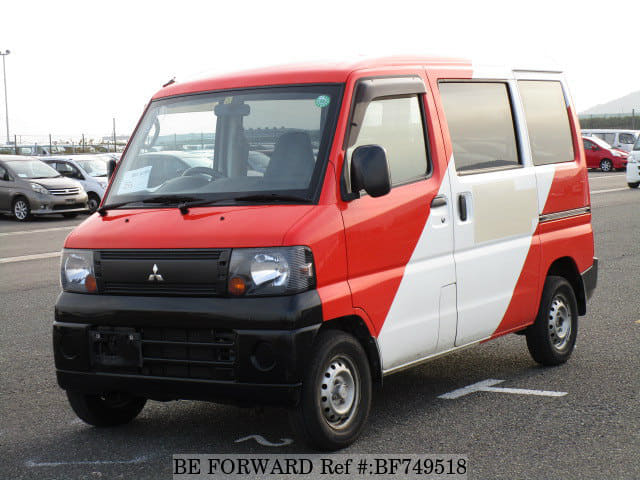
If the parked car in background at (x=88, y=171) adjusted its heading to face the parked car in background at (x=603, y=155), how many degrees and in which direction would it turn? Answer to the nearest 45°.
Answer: approximately 90° to its left

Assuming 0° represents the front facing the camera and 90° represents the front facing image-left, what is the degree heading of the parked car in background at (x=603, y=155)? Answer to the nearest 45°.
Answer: approximately 315°

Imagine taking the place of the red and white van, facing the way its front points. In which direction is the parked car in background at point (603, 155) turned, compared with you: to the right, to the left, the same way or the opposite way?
to the left

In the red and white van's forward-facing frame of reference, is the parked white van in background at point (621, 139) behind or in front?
behind

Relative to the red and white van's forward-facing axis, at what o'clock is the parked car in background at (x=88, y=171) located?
The parked car in background is roughly at 4 o'clock from the red and white van.

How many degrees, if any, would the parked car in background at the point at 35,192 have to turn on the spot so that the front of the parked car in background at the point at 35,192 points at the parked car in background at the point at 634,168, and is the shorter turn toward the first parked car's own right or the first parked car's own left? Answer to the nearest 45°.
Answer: approximately 45° to the first parked car's own left

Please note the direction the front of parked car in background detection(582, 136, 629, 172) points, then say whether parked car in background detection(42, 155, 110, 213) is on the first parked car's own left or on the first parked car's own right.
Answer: on the first parked car's own right
